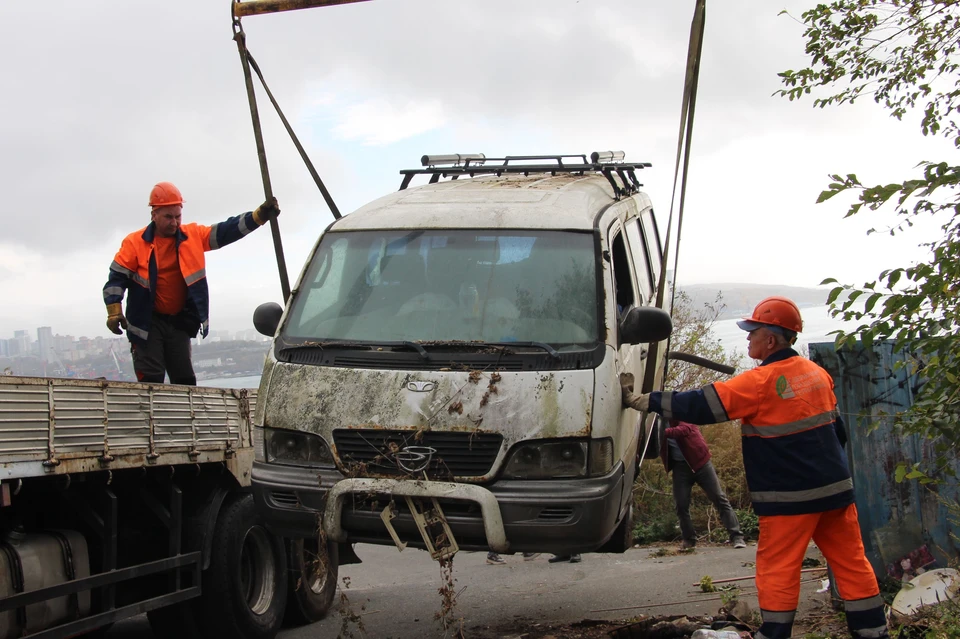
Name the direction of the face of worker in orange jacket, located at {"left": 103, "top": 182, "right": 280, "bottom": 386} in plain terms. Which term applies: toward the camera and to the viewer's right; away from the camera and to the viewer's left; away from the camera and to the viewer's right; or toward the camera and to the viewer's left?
toward the camera and to the viewer's right

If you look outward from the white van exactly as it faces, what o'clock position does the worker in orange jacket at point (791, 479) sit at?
The worker in orange jacket is roughly at 9 o'clock from the white van.

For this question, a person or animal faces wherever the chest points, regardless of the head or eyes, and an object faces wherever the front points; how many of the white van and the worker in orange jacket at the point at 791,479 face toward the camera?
1

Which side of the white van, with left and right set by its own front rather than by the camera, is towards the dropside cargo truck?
right

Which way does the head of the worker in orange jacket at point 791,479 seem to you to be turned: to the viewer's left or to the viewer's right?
to the viewer's left

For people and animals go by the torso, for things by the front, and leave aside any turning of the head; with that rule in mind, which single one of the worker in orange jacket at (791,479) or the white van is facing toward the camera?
the white van

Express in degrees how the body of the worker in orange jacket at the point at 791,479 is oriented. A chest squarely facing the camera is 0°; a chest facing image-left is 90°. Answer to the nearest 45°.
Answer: approximately 135°

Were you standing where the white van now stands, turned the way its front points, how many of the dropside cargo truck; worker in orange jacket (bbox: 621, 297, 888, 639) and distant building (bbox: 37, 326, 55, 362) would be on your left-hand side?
1

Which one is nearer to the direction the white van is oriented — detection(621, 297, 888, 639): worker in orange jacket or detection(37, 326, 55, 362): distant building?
the worker in orange jacket

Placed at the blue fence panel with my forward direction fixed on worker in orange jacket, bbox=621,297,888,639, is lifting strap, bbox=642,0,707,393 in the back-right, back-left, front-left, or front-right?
front-right

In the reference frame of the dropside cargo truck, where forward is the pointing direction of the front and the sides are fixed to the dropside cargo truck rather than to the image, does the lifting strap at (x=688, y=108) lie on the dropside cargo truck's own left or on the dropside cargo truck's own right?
on the dropside cargo truck's own left

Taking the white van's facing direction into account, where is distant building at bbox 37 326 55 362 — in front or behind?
behind

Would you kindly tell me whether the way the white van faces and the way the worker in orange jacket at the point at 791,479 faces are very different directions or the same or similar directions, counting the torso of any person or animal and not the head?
very different directions

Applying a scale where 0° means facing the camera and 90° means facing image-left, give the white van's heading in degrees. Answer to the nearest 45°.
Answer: approximately 0°
